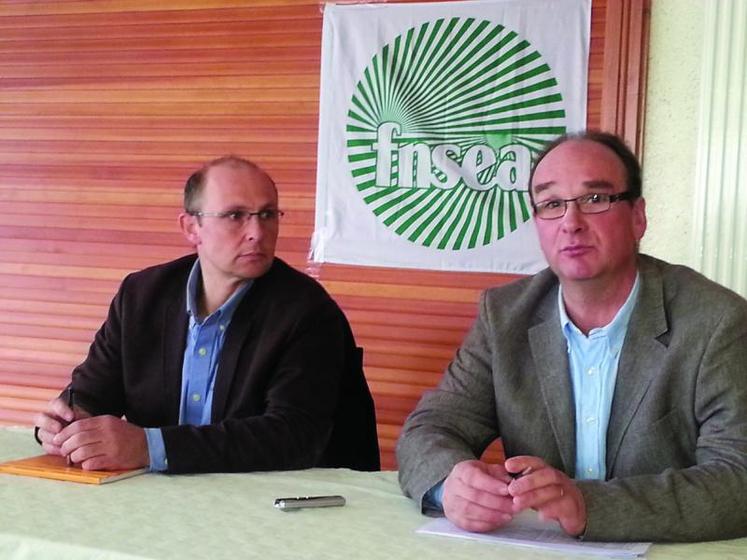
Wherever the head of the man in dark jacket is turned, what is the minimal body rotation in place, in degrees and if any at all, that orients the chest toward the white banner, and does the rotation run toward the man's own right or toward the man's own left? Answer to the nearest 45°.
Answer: approximately 180°

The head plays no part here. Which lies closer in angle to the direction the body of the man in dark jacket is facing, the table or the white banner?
the table

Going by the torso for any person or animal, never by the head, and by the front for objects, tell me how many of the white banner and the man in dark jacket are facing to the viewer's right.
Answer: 0

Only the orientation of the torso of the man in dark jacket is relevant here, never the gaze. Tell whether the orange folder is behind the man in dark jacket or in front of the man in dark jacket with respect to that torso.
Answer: in front

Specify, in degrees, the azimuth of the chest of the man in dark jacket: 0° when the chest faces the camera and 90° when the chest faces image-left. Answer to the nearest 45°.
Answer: approximately 45°

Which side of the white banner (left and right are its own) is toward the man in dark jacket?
front

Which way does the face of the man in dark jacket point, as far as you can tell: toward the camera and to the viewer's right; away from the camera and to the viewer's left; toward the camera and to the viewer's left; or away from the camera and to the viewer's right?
toward the camera and to the viewer's right

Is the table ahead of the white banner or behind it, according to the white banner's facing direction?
ahead

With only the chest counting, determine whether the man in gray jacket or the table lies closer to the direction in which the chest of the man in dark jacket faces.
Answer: the table
